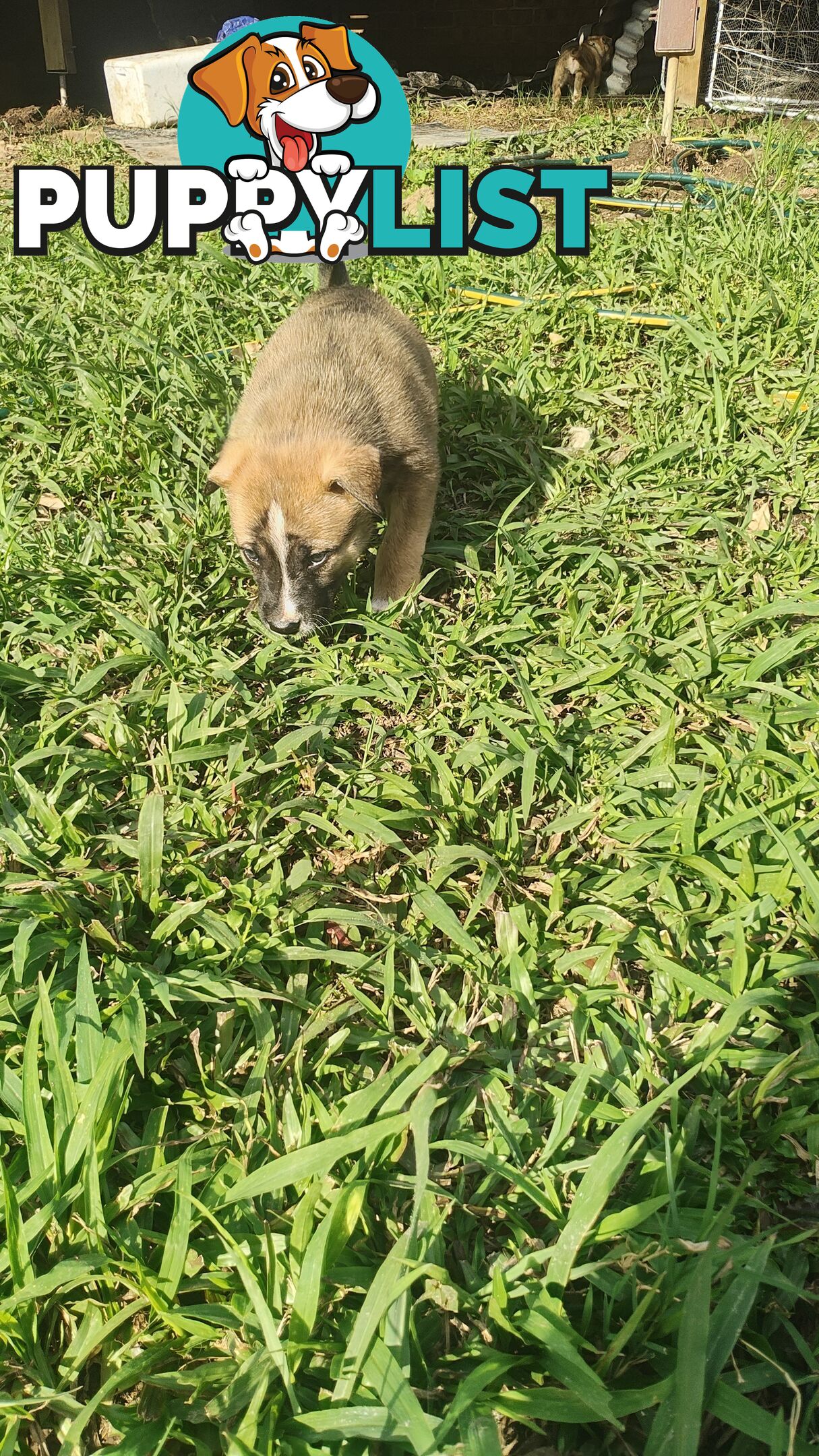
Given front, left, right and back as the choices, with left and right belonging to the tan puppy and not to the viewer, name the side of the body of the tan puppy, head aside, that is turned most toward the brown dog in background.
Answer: back

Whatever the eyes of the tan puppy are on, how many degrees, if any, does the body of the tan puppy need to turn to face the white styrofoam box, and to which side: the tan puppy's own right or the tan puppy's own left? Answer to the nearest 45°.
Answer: approximately 180°

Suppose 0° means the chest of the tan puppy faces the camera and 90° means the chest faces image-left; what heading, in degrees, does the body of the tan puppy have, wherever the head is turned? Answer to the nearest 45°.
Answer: approximately 0°

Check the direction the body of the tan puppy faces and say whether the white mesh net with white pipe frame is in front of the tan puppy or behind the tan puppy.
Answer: behind
